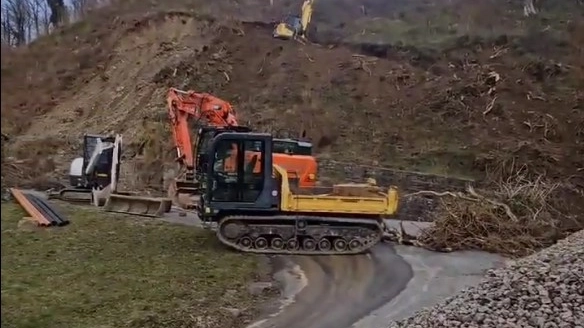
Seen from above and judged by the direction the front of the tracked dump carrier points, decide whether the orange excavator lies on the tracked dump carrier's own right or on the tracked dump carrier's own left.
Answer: on the tracked dump carrier's own right

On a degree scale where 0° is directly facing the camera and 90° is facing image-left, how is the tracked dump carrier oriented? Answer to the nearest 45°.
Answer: approximately 90°

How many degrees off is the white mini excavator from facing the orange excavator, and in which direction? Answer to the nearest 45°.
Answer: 0° — it already faces it

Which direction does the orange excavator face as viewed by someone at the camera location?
facing to the left of the viewer

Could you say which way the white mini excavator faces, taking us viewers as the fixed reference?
facing the viewer and to the right of the viewer

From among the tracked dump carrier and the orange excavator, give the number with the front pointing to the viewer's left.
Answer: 2

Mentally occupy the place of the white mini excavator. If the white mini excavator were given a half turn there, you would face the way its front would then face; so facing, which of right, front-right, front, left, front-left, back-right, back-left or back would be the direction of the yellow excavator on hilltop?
right

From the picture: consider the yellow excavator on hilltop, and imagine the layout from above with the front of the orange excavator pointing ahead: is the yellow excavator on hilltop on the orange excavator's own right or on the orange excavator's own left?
on the orange excavator's own right

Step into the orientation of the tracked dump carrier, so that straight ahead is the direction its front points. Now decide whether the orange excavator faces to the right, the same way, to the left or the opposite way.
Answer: the same way

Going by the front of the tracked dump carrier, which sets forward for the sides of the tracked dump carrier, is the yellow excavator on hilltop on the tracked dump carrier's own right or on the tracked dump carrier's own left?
on the tracked dump carrier's own right

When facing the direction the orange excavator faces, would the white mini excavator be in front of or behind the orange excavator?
in front

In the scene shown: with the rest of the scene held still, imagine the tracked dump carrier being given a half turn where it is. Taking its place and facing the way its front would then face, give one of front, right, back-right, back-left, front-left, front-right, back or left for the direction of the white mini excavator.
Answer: back-left
